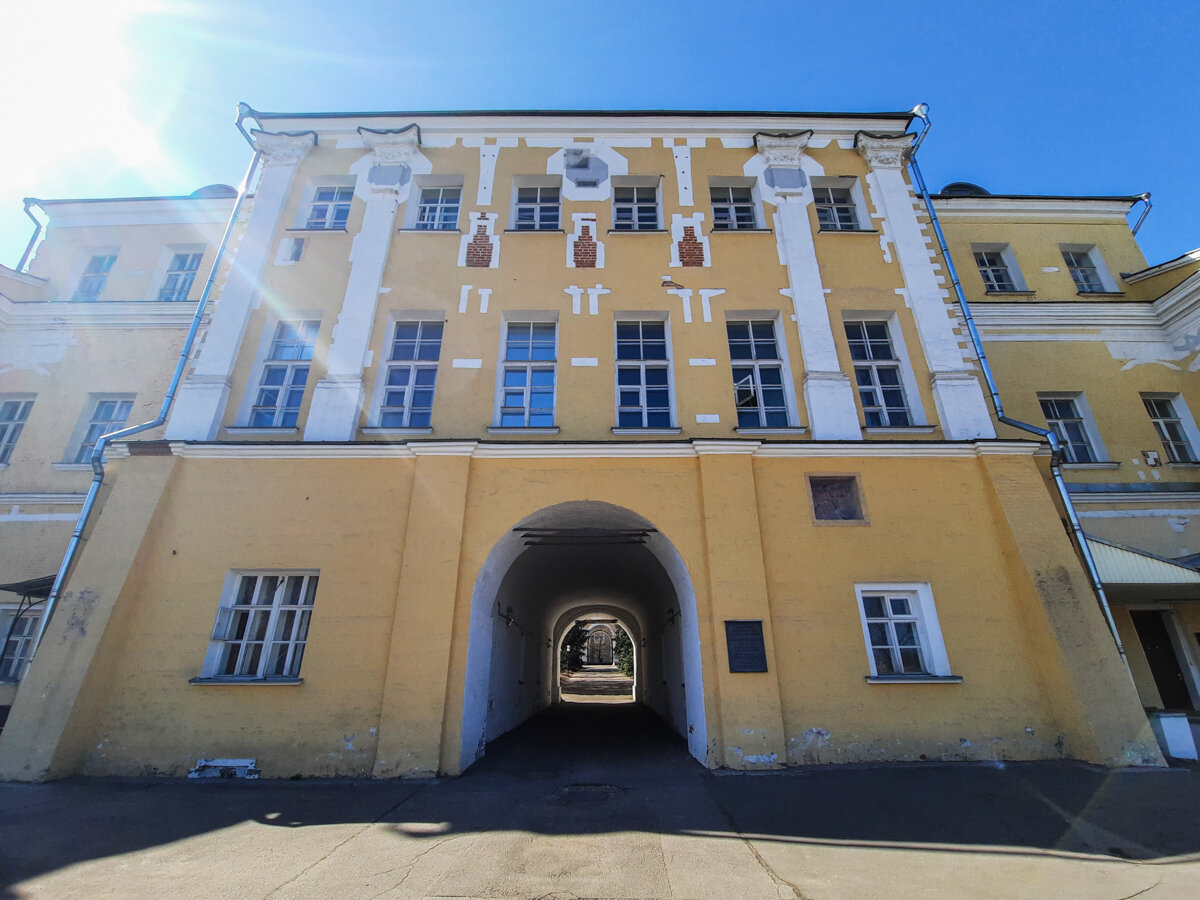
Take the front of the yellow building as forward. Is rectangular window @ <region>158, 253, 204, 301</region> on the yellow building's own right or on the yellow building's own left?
on the yellow building's own right

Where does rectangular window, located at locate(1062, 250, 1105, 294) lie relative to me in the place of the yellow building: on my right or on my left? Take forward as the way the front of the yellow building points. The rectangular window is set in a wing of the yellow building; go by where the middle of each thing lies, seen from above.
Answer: on my left

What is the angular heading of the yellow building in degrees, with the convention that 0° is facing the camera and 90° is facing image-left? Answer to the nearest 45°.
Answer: approximately 0°

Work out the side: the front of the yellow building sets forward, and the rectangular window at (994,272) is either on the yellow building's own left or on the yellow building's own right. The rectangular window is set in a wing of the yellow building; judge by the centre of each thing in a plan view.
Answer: on the yellow building's own left

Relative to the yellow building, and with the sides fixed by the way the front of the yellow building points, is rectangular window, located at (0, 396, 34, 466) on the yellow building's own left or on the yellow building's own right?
on the yellow building's own right
